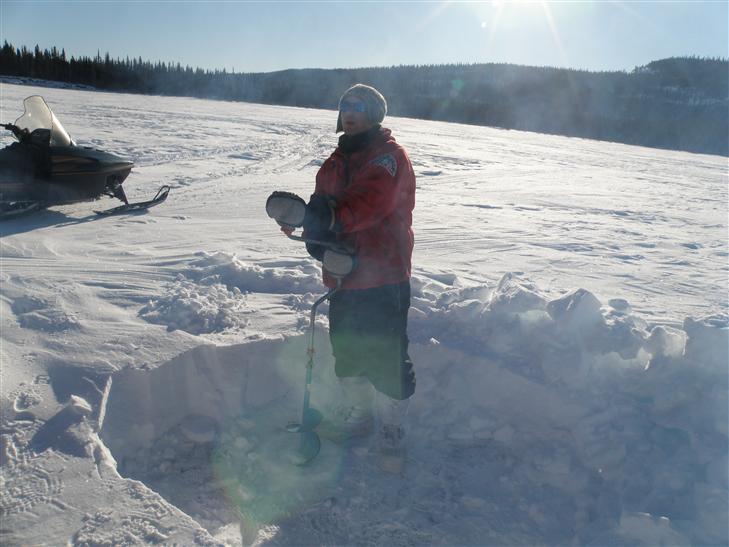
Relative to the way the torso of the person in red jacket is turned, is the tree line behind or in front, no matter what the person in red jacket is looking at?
behind

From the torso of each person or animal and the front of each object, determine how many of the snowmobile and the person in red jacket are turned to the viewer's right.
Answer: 1

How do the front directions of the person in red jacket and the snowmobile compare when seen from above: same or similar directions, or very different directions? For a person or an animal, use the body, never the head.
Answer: very different directions

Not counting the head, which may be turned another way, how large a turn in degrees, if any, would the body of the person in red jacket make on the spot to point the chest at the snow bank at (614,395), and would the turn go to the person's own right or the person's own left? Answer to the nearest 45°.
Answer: approximately 135° to the person's own left

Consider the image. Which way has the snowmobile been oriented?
to the viewer's right

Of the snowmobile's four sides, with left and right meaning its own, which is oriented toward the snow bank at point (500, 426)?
right

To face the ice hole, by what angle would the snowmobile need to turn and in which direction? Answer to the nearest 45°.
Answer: approximately 90° to its right

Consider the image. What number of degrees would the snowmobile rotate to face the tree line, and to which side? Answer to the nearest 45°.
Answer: approximately 45° to its left

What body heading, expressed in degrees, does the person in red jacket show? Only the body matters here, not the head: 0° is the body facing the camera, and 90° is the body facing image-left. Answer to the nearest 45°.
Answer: approximately 45°

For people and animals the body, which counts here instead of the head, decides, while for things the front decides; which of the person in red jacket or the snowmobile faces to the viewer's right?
the snowmobile

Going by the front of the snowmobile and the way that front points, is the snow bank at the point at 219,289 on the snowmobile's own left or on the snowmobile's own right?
on the snowmobile's own right
